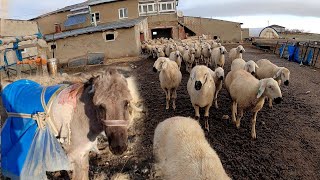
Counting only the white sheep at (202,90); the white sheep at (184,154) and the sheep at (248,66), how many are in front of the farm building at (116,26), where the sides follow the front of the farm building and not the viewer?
3

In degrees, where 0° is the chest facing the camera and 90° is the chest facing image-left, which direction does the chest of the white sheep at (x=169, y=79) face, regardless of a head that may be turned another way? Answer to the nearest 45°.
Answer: approximately 45°

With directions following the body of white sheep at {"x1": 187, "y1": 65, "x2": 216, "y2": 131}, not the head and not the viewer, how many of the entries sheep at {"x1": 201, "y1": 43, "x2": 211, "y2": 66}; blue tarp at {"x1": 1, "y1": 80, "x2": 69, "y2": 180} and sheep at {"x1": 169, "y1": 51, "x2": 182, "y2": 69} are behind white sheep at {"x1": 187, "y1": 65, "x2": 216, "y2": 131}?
2

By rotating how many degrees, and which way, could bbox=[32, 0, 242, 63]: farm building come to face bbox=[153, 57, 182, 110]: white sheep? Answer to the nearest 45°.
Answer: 0° — it already faces it

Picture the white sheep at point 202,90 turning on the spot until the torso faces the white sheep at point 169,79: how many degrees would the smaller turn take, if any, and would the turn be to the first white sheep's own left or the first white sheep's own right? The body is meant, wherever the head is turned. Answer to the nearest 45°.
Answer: approximately 135° to the first white sheep's own right

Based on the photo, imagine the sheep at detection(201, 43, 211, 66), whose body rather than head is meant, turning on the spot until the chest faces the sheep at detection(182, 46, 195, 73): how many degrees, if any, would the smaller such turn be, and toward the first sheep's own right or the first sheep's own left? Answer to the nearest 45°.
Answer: approximately 45° to the first sheep's own right

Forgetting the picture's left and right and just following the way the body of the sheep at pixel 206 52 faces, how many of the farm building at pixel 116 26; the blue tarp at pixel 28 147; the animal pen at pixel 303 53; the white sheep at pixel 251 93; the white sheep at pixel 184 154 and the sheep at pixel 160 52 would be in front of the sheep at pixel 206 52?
3

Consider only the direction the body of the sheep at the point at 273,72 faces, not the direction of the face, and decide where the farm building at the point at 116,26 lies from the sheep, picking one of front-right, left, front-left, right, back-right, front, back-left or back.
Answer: back

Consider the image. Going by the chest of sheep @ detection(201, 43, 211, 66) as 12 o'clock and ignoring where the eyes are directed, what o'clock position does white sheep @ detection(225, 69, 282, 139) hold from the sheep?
The white sheep is roughly at 12 o'clock from the sheep.

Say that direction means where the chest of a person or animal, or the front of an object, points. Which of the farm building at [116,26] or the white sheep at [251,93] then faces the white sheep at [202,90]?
the farm building
